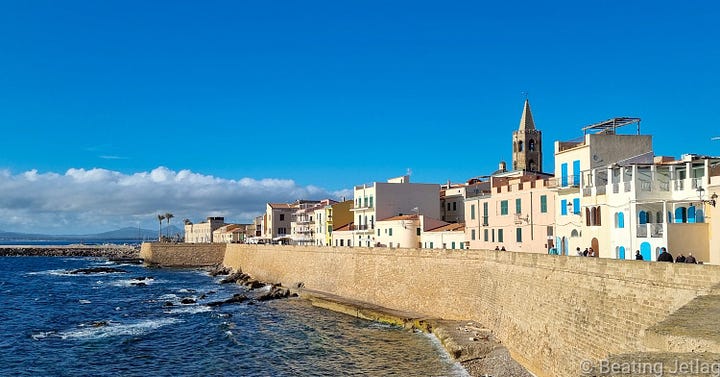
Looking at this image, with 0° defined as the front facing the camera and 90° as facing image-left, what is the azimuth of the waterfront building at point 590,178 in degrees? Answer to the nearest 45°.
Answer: approximately 45°

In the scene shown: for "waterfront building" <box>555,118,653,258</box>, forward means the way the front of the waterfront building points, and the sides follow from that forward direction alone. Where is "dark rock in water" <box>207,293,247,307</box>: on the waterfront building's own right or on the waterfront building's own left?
on the waterfront building's own right

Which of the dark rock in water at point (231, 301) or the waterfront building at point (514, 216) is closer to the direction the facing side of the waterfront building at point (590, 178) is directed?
the dark rock in water

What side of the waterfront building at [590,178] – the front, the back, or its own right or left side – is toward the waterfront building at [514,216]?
right
